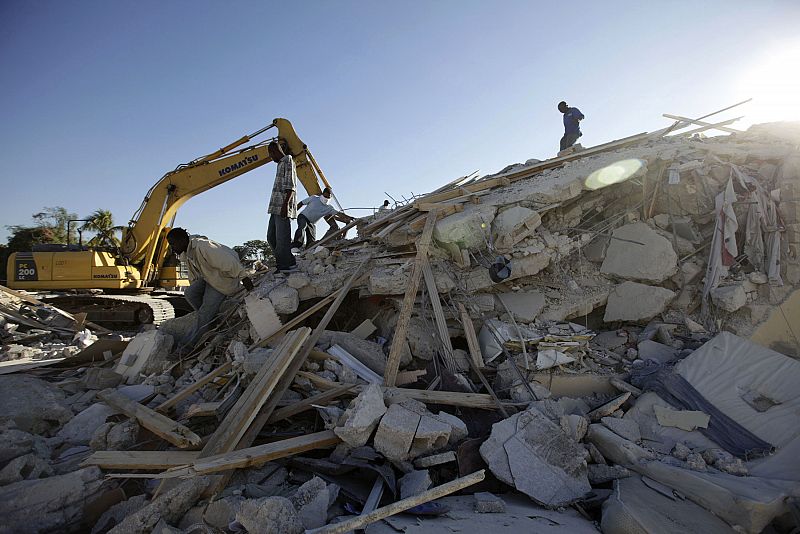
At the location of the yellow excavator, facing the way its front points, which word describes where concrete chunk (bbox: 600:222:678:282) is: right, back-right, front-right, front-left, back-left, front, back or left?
front-right

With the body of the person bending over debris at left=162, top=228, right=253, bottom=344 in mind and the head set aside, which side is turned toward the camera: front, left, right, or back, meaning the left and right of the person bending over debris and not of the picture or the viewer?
left

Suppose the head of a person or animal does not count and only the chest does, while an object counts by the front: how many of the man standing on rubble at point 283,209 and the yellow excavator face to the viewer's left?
1

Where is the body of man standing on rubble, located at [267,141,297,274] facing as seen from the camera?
to the viewer's left

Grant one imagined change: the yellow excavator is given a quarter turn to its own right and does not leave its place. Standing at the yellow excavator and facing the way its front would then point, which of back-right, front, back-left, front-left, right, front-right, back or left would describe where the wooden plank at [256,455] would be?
front

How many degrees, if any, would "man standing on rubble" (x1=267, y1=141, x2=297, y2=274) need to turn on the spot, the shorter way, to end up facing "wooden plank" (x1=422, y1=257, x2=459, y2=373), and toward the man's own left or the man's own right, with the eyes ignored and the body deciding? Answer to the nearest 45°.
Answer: approximately 135° to the man's own left

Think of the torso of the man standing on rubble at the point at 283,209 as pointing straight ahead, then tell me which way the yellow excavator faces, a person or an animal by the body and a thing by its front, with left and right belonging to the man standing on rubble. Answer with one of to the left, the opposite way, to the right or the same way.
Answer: the opposite way

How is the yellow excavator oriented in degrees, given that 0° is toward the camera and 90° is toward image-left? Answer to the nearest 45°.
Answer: approximately 270°
